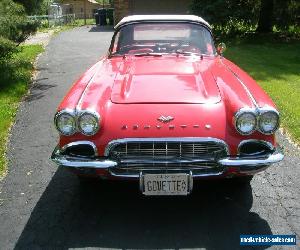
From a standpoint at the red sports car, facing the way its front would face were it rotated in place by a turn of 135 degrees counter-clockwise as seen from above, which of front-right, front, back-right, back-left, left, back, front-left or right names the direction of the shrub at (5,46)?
left

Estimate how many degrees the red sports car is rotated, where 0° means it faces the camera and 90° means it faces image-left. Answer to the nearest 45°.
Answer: approximately 0°

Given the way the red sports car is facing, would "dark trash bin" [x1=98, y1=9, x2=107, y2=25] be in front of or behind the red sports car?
behind
